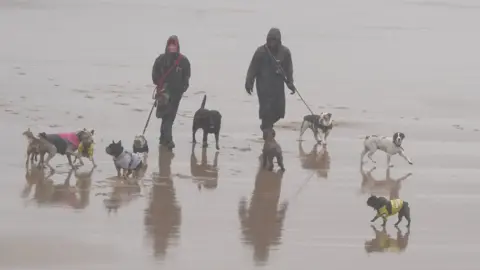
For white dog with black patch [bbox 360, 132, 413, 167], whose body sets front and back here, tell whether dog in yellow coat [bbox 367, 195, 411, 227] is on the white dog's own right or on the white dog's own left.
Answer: on the white dog's own right

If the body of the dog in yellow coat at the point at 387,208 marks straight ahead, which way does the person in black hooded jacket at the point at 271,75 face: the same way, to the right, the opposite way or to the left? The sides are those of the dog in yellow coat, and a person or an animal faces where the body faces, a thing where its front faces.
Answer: to the left

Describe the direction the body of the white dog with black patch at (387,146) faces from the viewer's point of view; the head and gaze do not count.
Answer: to the viewer's right

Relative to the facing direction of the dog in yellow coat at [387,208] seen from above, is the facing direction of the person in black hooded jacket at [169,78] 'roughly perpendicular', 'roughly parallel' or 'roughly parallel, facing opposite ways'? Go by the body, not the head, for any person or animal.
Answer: roughly perpendicular

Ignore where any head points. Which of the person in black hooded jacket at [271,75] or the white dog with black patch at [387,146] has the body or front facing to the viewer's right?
the white dog with black patch

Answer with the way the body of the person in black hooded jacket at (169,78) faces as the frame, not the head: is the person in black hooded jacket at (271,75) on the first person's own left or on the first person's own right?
on the first person's own left

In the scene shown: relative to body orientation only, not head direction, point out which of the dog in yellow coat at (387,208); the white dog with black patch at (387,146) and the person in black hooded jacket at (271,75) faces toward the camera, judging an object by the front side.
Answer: the person in black hooded jacket

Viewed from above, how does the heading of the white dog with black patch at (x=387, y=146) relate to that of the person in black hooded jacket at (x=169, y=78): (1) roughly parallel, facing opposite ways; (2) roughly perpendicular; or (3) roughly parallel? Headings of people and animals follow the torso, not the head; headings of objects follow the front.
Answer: roughly perpendicular
